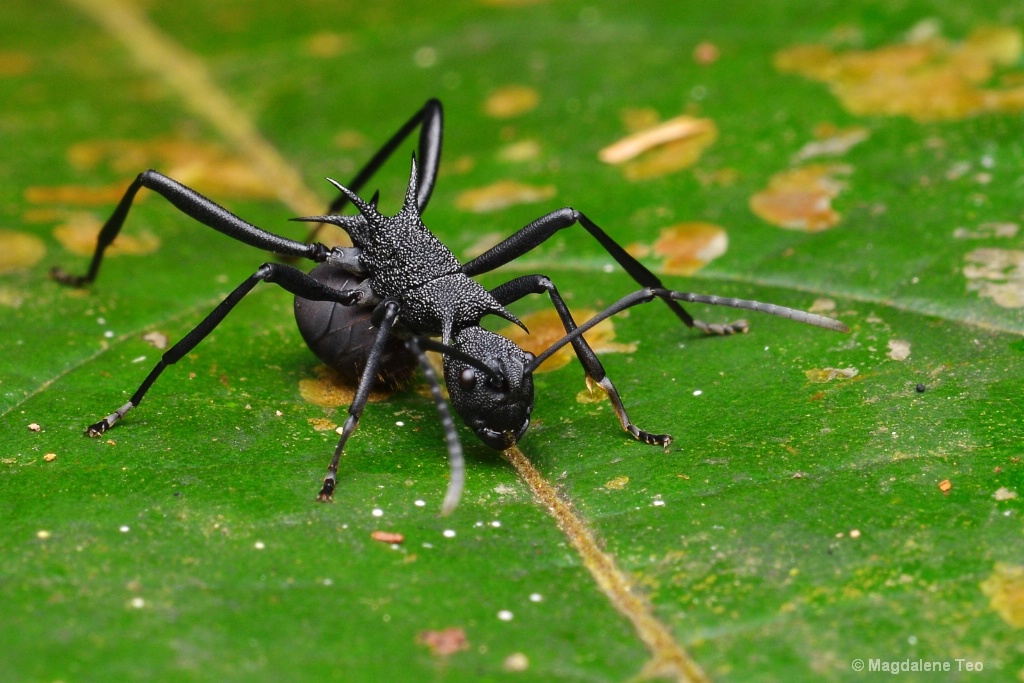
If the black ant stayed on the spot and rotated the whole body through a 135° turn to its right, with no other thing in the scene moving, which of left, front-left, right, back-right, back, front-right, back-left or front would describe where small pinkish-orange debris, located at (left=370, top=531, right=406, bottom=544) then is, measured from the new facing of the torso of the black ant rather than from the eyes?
left

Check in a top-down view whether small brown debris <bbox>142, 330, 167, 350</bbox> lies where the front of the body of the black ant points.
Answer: no
